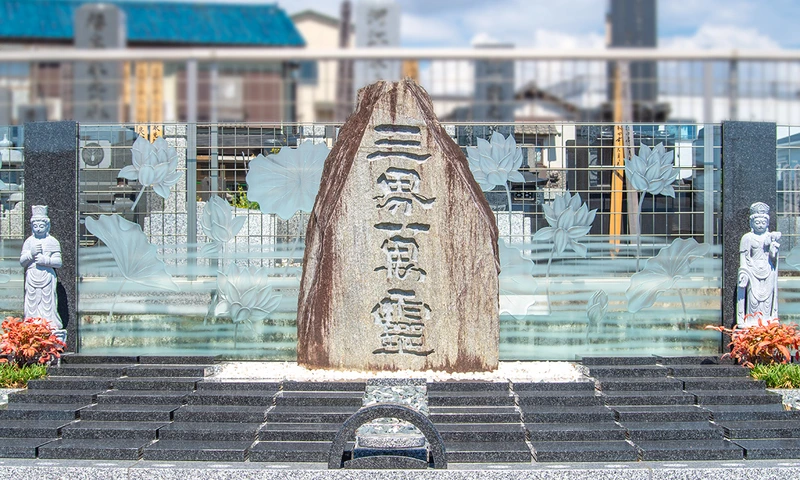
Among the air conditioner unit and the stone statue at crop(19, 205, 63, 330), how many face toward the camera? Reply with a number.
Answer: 2

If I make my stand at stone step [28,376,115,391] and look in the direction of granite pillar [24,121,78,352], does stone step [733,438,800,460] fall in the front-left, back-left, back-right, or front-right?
back-right

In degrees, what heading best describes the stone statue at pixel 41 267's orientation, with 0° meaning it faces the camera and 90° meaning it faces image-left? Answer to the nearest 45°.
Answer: approximately 0°

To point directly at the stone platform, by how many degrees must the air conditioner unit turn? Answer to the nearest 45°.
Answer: approximately 45° to its left

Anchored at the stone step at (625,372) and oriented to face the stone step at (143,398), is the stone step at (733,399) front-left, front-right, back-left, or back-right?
back-left

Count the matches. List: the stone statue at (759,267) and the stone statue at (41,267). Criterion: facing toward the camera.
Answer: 2

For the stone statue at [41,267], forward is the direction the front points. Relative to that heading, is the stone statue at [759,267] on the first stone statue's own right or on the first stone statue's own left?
on the first stone statue's own left

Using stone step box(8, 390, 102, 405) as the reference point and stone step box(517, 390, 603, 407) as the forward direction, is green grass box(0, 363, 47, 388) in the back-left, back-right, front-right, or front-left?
back-left

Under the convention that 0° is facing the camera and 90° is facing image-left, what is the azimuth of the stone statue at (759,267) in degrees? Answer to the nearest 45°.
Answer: approximately 0°
